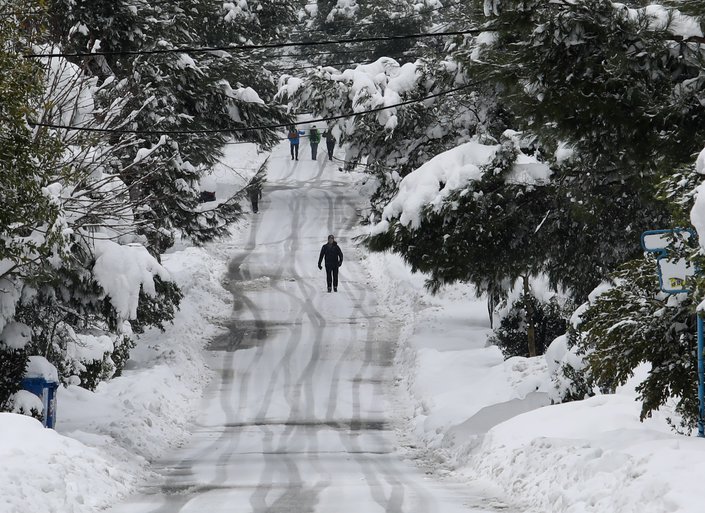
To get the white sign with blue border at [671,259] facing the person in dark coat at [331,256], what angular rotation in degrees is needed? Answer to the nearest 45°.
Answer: approximately 135° to its right

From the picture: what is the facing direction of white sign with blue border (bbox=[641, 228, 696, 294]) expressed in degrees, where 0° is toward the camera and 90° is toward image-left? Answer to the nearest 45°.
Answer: approximately 0°

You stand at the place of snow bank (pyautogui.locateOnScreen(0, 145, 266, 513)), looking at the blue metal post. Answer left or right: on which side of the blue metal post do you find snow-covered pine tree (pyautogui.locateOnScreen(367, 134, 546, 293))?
left

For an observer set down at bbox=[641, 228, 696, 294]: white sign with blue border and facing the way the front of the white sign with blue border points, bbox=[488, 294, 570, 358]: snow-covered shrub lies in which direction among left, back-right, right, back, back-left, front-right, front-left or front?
back

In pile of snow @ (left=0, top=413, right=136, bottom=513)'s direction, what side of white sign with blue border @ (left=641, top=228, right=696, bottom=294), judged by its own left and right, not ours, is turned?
right

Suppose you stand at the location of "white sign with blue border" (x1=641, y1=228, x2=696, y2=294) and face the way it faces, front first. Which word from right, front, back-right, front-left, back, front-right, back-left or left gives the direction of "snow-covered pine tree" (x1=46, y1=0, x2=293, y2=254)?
back-right
